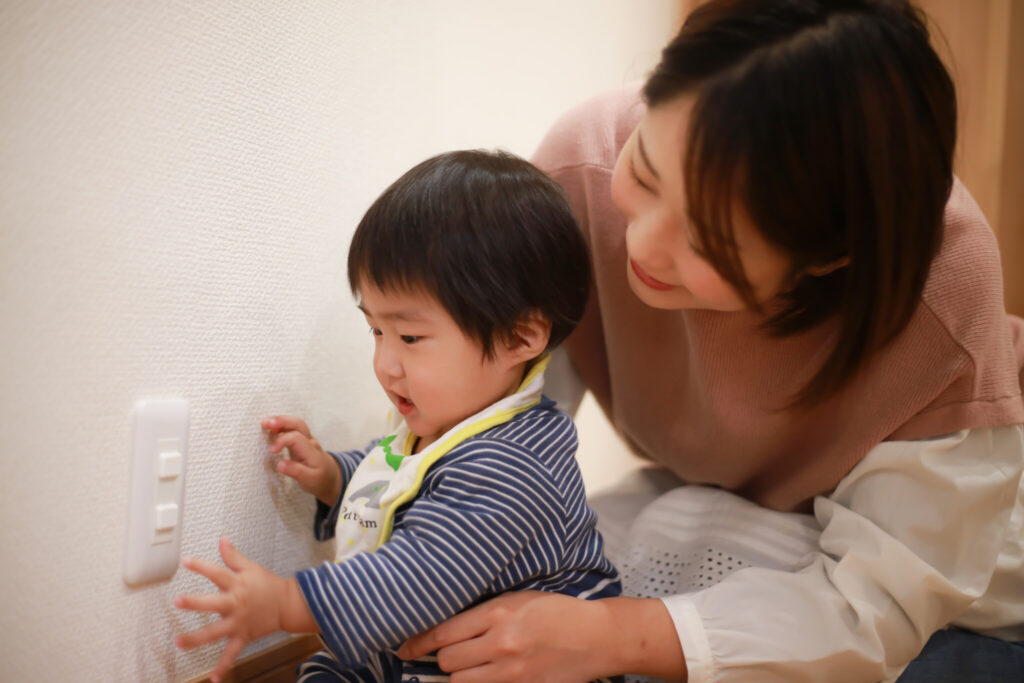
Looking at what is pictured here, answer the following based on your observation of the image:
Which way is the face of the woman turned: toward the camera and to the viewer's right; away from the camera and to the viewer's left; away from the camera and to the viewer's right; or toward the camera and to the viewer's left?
toward the camera and to the viewer's left

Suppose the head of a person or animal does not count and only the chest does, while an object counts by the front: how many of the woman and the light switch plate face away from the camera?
0

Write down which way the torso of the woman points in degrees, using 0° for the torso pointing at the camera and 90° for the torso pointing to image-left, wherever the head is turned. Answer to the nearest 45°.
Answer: approximately 45°

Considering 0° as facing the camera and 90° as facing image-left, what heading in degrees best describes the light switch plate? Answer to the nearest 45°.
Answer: approximately 315°
